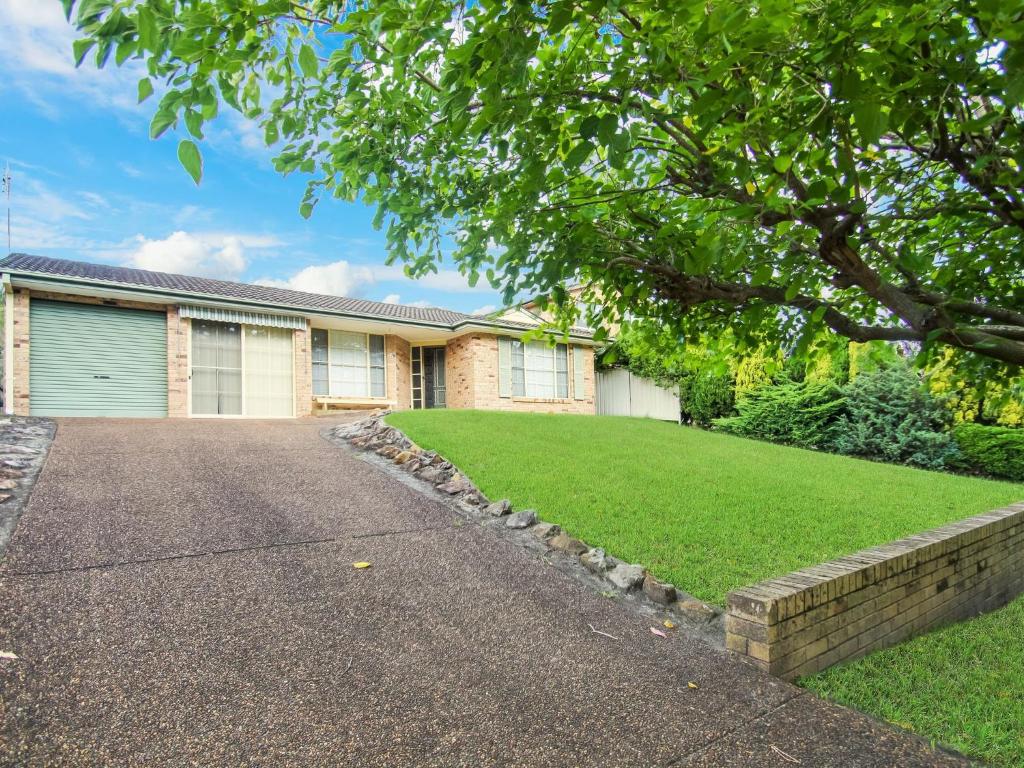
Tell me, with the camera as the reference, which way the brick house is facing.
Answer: facing the viewer and to the right of the viewer

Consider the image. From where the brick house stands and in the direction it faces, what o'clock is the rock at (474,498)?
The rock is roughly at 1 o'clock from the brick house.

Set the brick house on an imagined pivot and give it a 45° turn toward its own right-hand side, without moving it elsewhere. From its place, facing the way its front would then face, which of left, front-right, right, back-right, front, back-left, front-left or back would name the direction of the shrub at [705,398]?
left

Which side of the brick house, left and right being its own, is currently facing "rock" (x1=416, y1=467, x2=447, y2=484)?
front

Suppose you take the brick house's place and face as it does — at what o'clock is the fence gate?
The fence gate is roughly at 10 o'clock from the brick house.

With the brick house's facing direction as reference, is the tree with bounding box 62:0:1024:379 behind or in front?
in front
